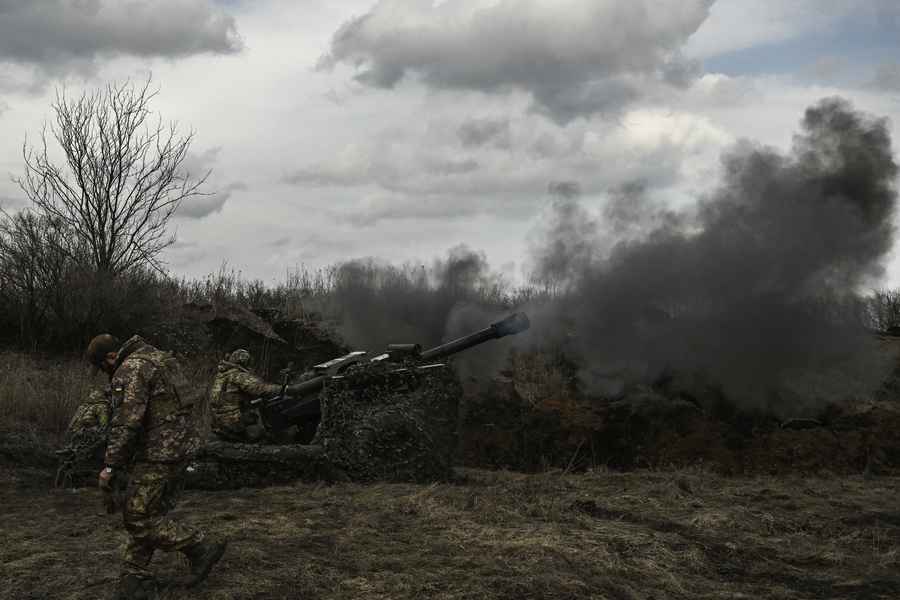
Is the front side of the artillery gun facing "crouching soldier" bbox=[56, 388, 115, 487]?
no

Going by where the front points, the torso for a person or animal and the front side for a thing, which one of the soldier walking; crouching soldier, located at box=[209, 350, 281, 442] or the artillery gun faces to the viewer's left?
the soldier walking

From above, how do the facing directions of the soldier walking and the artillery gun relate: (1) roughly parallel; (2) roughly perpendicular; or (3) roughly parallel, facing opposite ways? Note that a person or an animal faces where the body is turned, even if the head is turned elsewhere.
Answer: roughly parallel, facing opposite ways

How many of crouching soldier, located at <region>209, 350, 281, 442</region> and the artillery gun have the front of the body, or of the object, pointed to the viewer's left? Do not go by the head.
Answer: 0

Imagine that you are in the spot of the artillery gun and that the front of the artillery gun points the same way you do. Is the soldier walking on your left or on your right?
on your right

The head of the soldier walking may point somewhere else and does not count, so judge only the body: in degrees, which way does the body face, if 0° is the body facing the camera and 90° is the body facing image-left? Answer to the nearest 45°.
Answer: approximately 90°

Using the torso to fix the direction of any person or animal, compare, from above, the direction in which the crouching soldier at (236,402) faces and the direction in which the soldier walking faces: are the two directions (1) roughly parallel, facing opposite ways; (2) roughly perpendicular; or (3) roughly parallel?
roughly parallel, facing opposite ways

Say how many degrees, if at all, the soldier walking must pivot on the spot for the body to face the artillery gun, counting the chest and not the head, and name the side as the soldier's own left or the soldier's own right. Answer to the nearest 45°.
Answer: approximately 135° to the soldier's own right

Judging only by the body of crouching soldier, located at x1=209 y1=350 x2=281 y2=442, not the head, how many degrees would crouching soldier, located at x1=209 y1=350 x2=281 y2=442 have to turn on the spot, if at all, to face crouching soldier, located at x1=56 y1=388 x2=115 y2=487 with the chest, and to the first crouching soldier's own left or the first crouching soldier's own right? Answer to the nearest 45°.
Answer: approximately 180°

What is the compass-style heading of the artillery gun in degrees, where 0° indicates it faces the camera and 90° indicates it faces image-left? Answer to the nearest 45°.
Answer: approximately 270°

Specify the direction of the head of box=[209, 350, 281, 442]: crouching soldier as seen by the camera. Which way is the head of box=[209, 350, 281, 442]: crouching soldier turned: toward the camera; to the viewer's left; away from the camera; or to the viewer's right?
to the viewer's right

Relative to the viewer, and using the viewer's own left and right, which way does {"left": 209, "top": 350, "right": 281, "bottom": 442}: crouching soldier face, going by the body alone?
facing to the right of the viewer
